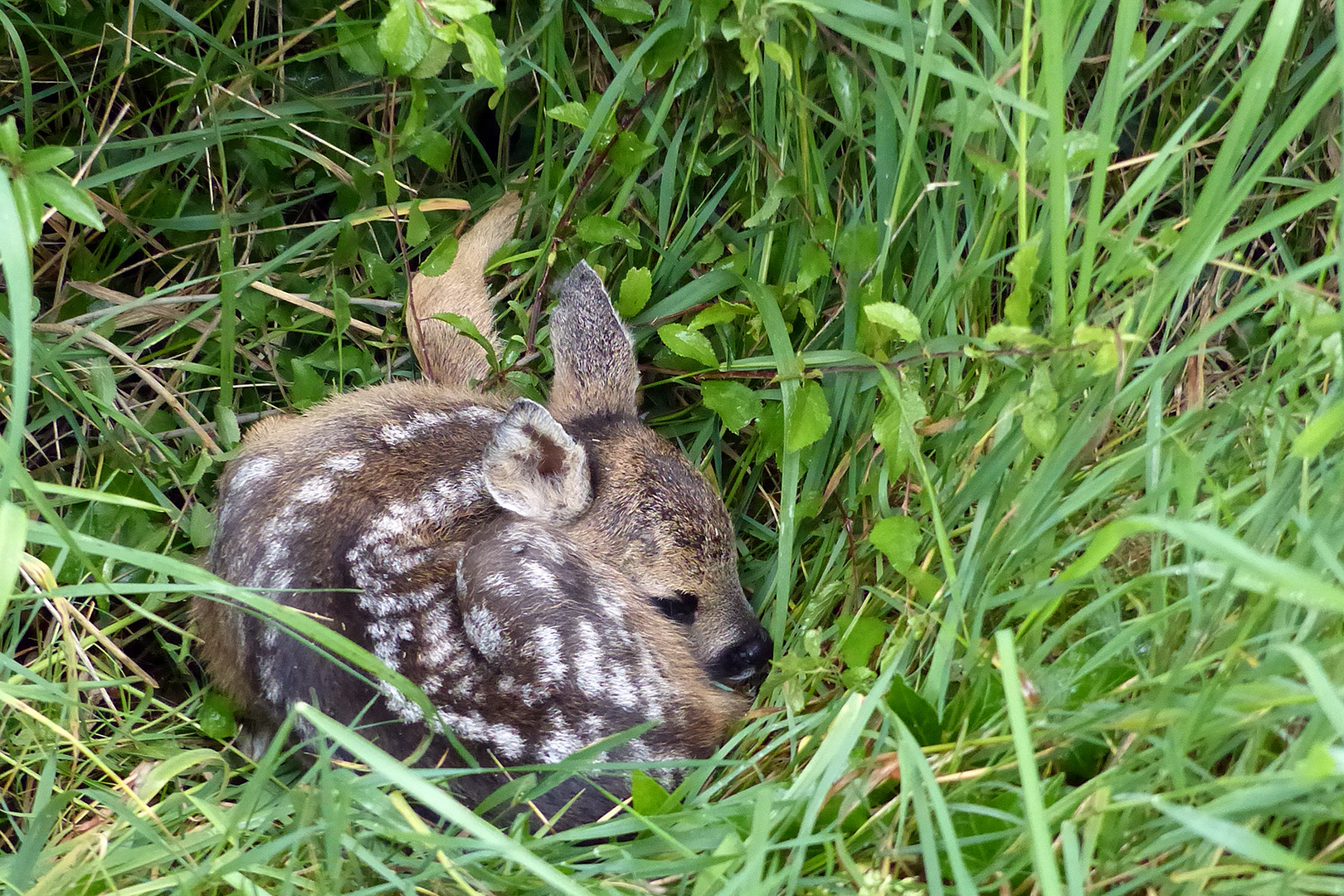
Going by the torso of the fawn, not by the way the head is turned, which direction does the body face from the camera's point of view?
to the viewer's right

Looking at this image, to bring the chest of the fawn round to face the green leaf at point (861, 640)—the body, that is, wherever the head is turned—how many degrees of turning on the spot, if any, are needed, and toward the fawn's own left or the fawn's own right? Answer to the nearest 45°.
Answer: approximately 45° to the fawn's own right
